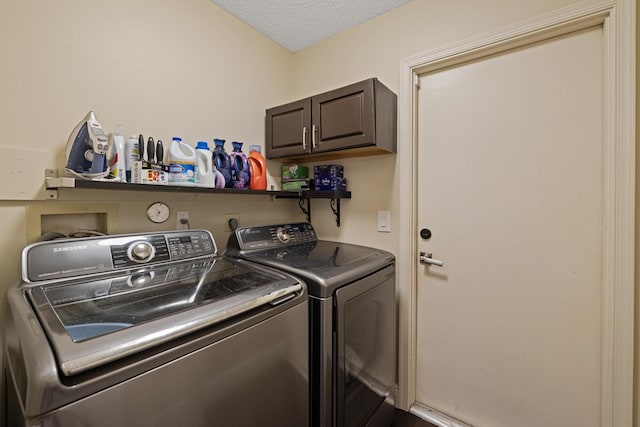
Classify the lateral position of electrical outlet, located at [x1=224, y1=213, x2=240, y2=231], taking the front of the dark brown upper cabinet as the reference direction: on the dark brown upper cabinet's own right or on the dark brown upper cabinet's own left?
on the dark brown upper cabinet's own right

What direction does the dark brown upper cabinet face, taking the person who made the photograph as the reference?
facing the viewer and to the left of the viewer

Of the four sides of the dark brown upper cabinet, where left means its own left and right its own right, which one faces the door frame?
left

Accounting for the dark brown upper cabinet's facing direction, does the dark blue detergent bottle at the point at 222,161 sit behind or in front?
in front

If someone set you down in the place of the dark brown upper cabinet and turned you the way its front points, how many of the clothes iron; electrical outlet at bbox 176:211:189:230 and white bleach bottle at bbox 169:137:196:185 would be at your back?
0
